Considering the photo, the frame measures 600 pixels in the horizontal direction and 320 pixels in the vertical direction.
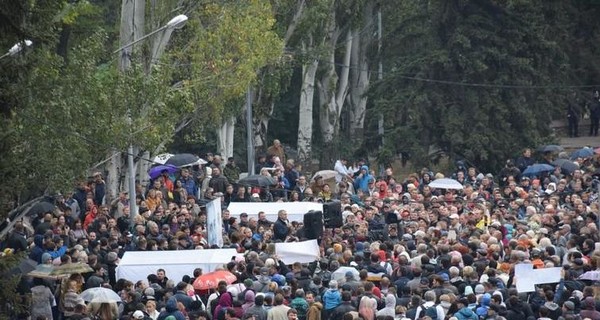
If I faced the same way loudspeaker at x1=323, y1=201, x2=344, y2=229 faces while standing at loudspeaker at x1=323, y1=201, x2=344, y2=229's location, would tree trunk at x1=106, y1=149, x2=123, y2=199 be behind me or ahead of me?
behind

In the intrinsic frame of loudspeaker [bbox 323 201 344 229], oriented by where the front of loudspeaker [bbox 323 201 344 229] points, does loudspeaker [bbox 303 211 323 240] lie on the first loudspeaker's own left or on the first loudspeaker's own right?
on the first loudspeaker's own right

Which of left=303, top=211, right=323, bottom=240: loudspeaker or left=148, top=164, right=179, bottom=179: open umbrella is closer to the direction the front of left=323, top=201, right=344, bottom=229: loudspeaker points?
the loudspeaker

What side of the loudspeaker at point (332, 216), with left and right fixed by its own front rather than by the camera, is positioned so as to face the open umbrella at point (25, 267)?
right

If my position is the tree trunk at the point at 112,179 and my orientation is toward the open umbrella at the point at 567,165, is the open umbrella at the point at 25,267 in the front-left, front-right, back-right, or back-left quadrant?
back-right

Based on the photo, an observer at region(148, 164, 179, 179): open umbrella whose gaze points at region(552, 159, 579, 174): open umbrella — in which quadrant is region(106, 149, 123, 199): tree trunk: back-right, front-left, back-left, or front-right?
back-right

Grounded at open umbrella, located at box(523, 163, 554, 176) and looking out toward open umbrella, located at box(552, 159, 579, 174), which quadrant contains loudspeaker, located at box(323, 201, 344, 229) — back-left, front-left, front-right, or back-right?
back-right

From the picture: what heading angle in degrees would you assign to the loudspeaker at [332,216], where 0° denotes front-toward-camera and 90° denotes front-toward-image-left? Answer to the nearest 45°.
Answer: approximately 315°

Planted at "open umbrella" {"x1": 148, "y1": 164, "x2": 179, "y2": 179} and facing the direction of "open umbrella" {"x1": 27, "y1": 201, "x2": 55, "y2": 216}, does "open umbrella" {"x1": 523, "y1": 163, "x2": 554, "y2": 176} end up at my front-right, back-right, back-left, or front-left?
back-left

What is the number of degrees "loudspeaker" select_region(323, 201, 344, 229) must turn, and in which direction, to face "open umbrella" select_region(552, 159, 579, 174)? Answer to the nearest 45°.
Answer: approximately 90° to its left
